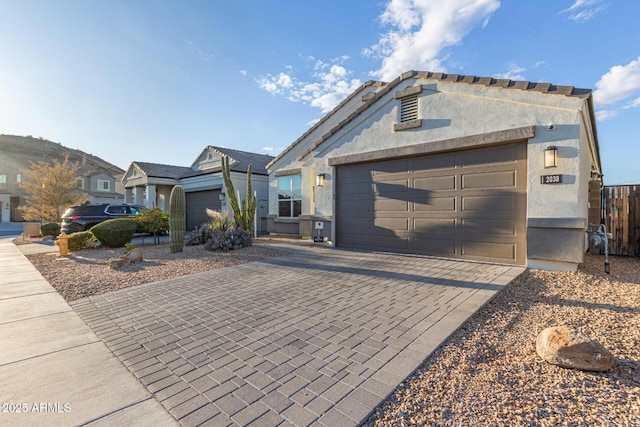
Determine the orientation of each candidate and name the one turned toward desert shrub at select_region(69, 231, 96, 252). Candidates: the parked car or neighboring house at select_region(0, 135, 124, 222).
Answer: the neighboring house

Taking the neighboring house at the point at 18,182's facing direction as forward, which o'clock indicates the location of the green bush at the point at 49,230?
The green bush is roughly at 12 o'clock from the neighboring house.

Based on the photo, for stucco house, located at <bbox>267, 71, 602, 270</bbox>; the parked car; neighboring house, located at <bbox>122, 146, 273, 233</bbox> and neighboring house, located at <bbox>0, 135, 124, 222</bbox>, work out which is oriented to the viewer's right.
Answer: the parked car

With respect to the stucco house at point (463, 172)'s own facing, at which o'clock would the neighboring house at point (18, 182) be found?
The neighboring house is roughly at 2 o'clock from the stucco house.

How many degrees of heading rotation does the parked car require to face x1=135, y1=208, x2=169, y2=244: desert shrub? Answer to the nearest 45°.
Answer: approximately 45° to its right

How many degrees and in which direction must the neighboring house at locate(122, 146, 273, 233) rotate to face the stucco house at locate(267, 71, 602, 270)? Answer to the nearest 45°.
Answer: approximately 45° to its left

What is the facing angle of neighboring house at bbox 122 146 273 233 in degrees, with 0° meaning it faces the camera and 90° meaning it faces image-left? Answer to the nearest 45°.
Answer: approximately 45°
